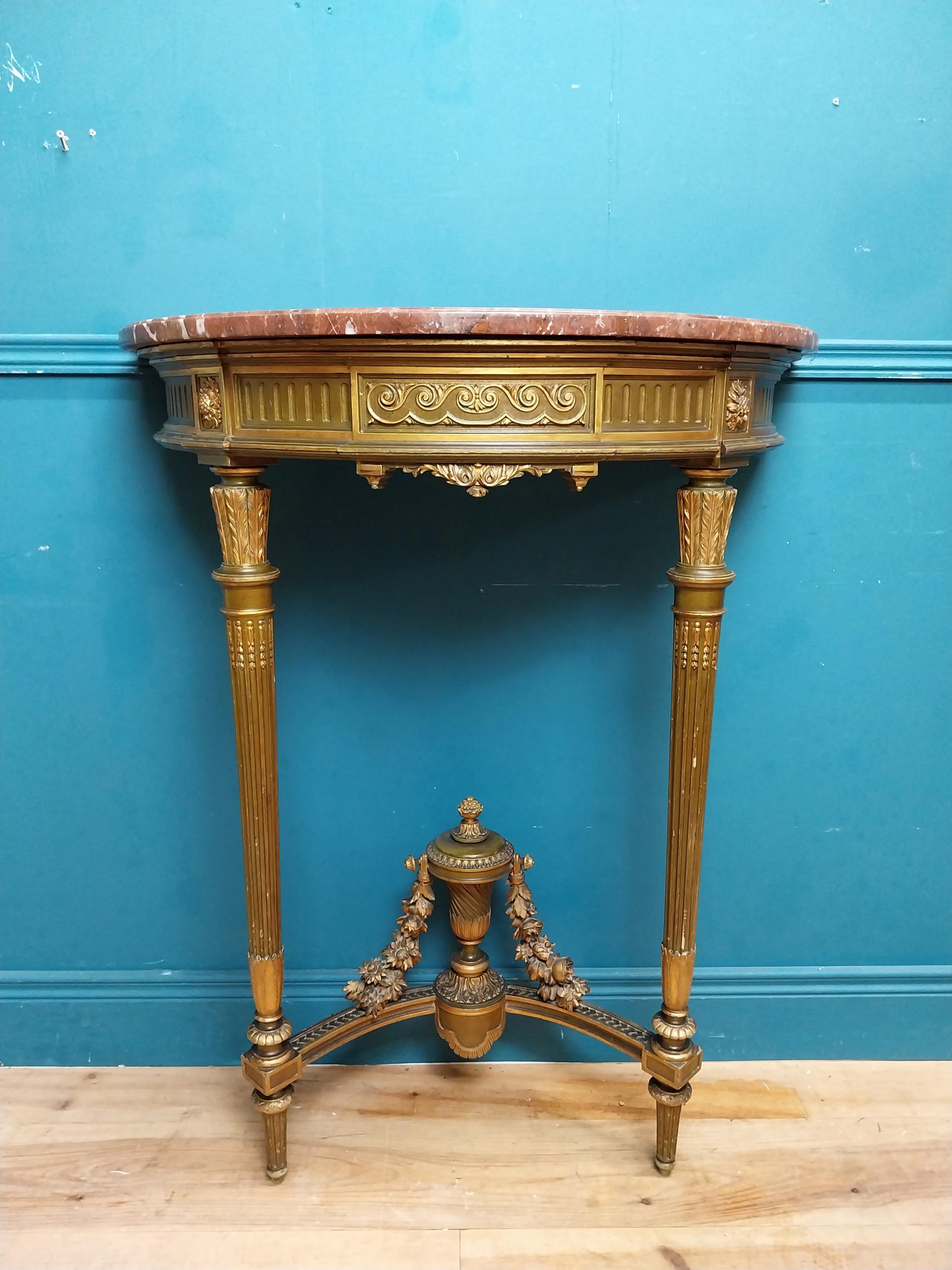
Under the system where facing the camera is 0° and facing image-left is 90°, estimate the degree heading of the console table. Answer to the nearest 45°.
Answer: approximately 0°
